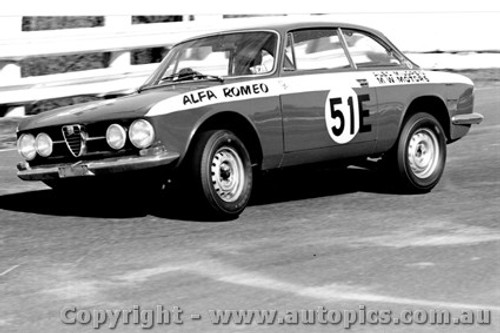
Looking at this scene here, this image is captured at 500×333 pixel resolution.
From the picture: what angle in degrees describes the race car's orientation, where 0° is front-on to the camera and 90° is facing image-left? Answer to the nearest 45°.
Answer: approximately 45°
